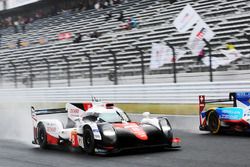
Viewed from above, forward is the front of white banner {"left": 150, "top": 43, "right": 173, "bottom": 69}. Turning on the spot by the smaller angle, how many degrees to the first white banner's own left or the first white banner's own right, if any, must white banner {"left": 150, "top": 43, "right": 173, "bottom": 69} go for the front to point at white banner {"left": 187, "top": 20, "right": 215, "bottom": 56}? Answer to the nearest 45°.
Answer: approximately 90° to the first white banner's own left

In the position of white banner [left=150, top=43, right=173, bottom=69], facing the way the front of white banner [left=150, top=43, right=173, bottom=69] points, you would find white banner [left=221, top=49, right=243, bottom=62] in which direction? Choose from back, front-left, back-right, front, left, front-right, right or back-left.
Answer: front-left

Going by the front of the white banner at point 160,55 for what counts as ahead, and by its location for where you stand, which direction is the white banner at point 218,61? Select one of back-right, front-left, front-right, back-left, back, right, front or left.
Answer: front-left

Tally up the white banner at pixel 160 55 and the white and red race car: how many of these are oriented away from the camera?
0
